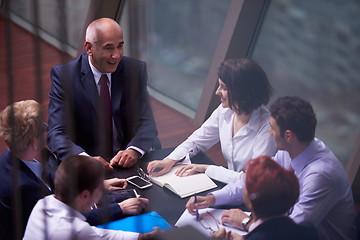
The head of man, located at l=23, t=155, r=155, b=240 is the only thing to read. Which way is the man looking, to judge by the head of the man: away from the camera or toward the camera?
away from the camera

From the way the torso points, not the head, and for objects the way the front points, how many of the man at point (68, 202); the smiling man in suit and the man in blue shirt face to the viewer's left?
1

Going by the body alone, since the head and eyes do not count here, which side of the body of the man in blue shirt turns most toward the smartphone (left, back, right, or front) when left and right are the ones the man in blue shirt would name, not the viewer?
front

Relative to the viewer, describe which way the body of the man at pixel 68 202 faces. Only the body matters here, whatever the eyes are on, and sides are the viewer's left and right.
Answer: facing away from the viewer and to the right of the viewer

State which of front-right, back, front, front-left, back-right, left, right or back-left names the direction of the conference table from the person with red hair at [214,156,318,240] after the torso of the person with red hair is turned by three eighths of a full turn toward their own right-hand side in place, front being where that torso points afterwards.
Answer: back-left

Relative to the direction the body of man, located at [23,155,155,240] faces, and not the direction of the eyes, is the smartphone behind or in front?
in front

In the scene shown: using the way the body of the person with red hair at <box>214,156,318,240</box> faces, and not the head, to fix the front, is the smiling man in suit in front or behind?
in front

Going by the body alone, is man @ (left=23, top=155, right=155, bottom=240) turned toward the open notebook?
yes

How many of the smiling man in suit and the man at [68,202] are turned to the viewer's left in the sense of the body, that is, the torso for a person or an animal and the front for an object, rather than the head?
0

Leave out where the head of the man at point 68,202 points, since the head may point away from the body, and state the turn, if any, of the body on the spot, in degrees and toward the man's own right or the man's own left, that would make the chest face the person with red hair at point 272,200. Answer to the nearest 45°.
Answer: approximately 45° to the man's own right

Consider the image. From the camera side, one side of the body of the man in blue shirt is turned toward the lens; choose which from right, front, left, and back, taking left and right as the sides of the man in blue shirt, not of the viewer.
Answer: left

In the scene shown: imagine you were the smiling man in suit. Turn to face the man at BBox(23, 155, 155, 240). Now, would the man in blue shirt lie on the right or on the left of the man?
left

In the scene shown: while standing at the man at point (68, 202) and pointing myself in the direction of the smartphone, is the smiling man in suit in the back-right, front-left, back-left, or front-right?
front-left

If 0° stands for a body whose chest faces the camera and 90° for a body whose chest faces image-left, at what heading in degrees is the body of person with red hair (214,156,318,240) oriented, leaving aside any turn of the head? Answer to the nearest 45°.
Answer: approximately 135°

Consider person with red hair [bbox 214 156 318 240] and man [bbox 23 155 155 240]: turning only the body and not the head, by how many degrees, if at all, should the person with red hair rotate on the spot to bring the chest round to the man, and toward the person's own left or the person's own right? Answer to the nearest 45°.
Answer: approximately 45° to the person's own left

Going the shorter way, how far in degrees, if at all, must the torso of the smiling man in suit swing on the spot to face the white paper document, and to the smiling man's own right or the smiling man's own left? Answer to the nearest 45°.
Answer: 0° — they already face it

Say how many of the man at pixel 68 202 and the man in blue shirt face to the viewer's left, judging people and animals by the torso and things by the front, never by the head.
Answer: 1

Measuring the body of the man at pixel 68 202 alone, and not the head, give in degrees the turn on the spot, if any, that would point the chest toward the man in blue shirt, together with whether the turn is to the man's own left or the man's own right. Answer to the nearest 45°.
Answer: approximately 45° to the man's own right

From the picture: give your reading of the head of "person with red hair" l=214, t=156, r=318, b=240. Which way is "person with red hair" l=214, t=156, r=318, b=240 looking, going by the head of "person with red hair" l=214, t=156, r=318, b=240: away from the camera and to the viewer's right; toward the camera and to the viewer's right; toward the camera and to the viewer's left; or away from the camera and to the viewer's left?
away from the camera and to the viewer's left
